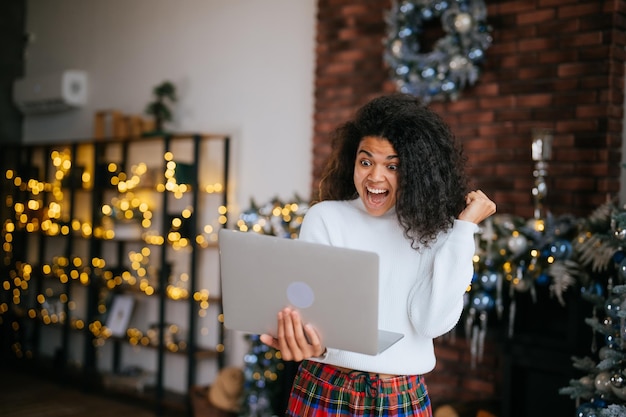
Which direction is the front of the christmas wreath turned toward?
toward the camera

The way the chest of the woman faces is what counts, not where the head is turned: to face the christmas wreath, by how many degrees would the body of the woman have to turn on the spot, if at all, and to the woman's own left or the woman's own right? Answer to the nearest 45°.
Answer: approximately 180°

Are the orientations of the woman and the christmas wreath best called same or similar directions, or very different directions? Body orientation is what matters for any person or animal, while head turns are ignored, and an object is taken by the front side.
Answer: same or similar directions

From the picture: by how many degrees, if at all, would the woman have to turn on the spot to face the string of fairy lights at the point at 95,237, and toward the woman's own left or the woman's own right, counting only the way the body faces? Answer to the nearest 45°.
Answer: approximately 135° to the woman's own right

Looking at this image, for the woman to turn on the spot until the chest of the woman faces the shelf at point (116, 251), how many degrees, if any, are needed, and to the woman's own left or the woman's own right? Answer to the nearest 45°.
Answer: approximately 135° to the woman's own right

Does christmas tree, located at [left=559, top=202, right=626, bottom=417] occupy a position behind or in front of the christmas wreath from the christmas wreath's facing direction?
in front

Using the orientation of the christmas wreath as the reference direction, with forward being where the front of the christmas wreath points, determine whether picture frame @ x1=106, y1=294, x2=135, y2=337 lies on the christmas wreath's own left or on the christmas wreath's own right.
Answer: on the christmas wreath's own right

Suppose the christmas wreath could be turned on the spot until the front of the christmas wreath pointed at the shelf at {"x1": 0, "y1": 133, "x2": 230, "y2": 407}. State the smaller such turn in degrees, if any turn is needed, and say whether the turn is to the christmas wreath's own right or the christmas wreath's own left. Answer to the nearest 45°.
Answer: approximately 135° to the christmas wreath's own right

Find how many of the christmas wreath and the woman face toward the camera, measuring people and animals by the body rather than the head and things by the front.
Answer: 2

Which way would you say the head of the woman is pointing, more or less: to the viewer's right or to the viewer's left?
to the viewer's left

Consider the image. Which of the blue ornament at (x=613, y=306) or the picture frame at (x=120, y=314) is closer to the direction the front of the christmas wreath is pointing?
the blue ornament

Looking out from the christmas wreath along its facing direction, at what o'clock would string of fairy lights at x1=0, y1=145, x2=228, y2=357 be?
The string of fairy lights is roughly at 4 o'clock from the christmas wreath.
